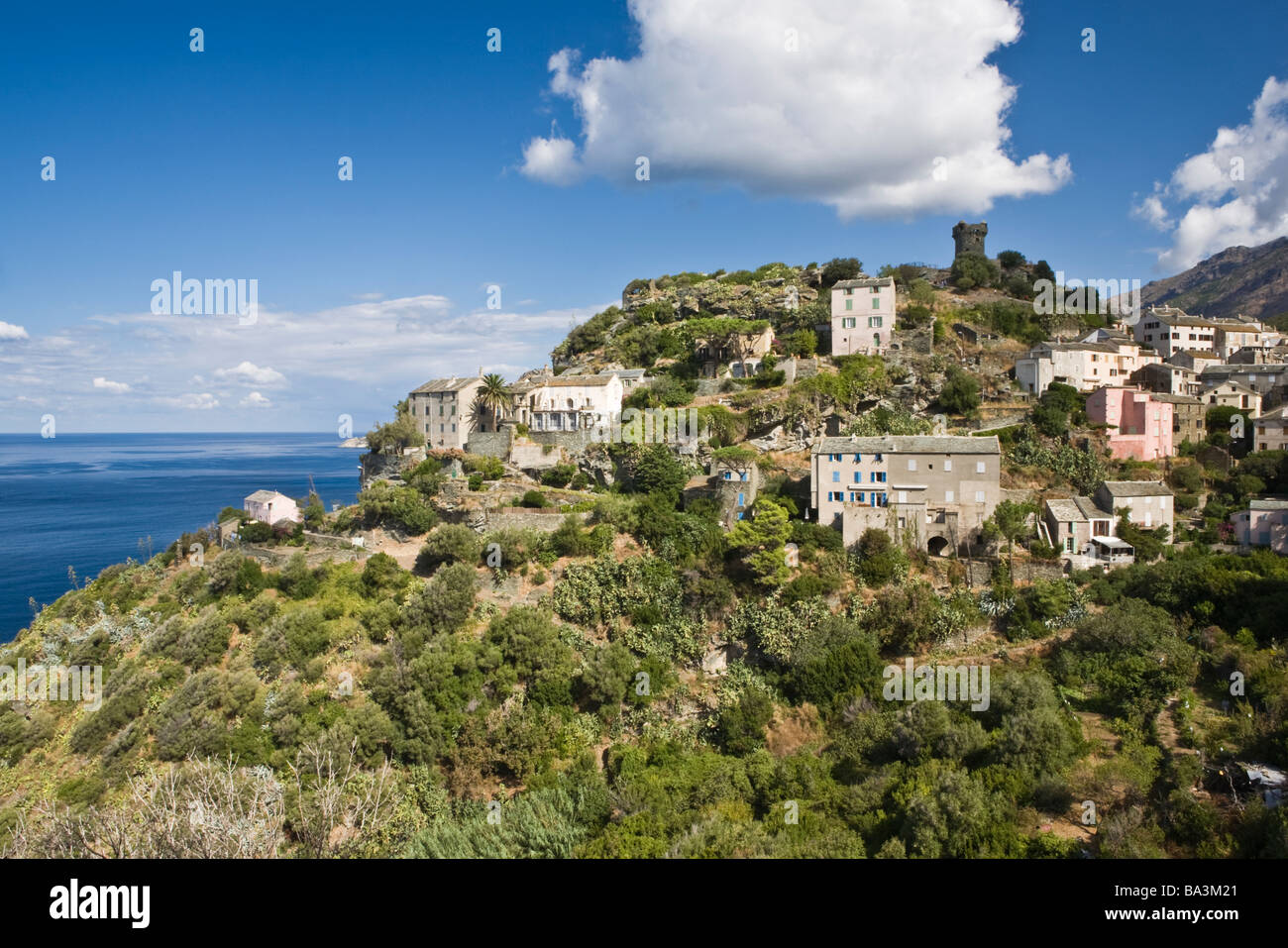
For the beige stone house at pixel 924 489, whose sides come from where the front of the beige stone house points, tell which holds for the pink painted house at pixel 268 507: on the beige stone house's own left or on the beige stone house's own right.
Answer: on the beige stone house's own right

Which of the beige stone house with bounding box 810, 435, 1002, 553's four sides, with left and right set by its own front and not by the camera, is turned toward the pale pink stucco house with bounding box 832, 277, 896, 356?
back

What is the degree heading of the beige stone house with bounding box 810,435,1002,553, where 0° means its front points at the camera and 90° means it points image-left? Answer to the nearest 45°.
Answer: approximately 0°

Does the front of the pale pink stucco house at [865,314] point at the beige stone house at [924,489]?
yes

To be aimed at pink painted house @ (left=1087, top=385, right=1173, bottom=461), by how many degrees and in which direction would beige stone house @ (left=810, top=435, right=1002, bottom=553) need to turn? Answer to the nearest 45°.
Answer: approximately 135° to its left

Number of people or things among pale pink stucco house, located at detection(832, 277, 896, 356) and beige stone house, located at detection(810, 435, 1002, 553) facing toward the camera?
2

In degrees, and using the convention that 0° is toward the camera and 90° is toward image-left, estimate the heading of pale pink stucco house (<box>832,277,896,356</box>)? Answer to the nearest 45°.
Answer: approximately 0°

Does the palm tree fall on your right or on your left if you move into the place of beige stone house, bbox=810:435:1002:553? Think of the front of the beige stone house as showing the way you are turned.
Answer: on your right
